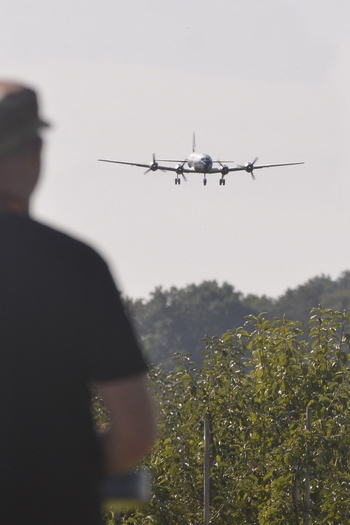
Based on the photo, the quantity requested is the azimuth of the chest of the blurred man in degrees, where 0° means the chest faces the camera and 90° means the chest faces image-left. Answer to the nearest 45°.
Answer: approximately 180°
